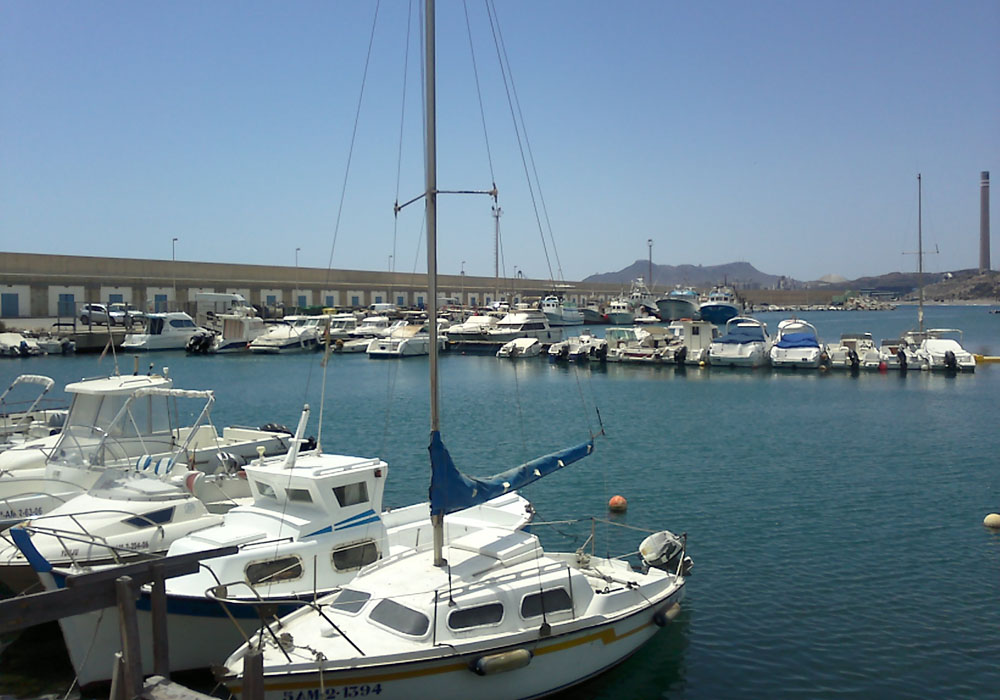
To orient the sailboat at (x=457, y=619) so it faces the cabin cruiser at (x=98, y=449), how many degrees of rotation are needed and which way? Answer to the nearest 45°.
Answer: approximately 90° to its right

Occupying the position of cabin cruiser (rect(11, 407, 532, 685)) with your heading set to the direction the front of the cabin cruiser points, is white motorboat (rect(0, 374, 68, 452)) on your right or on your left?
on your right

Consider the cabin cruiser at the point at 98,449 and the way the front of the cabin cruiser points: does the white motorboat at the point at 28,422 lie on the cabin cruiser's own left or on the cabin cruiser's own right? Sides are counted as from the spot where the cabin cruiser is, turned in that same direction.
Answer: on the cabin cruiser's own right

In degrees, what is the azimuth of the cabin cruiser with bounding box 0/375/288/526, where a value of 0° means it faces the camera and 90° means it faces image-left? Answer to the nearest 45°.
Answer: approximately 45°

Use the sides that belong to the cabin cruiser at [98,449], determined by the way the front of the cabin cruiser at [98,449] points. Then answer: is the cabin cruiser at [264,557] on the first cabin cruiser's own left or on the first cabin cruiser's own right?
on the first cabin cruiser's own left

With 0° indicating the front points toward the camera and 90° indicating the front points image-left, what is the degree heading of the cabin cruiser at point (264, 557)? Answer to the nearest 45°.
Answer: approximately 45°

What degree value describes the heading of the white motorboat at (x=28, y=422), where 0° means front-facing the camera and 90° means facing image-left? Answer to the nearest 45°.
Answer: approximately 45°

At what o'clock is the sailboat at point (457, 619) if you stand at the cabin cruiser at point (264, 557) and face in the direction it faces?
The sailboat is roughly at 9 o'clock from the cabin cruiser.
